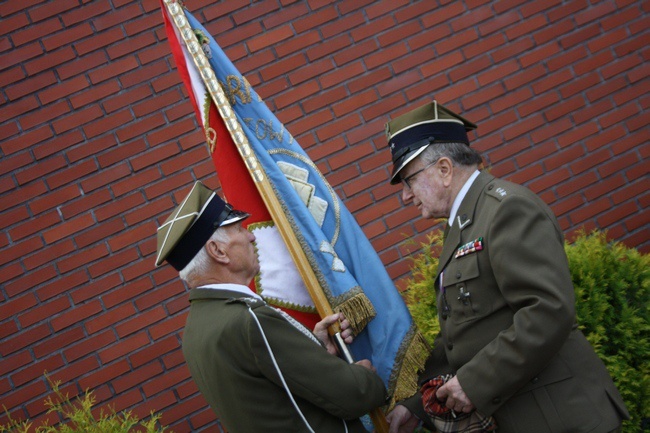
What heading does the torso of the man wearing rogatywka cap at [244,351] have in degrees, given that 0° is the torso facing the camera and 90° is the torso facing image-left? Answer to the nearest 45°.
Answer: approximately 225°

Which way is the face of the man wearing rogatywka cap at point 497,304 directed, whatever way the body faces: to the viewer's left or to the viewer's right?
to the viewer's left

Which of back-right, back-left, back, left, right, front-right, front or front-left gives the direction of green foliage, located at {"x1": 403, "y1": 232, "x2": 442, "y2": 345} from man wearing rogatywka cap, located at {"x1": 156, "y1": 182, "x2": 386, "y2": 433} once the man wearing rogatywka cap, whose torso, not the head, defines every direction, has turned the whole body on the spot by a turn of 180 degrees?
back

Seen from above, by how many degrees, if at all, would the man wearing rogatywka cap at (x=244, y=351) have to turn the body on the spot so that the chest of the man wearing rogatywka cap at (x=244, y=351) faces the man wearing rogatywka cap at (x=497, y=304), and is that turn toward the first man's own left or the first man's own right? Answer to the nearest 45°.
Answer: approximately 45° to the first man's own right

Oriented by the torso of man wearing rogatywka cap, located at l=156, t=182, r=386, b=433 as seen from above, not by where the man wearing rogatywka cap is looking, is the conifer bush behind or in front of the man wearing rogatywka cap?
in front
